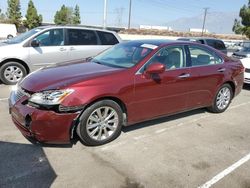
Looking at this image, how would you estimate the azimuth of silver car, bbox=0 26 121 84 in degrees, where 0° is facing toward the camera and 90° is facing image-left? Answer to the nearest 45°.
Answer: approximately 90°

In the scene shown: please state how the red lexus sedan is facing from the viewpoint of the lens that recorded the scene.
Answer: facing the viewer and to the left of the viewer

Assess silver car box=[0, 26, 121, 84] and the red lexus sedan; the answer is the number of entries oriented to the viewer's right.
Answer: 0

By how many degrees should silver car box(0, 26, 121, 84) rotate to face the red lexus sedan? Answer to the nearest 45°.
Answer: approximately 90° to its left

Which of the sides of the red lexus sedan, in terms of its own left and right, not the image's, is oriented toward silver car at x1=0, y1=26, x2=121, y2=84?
right
